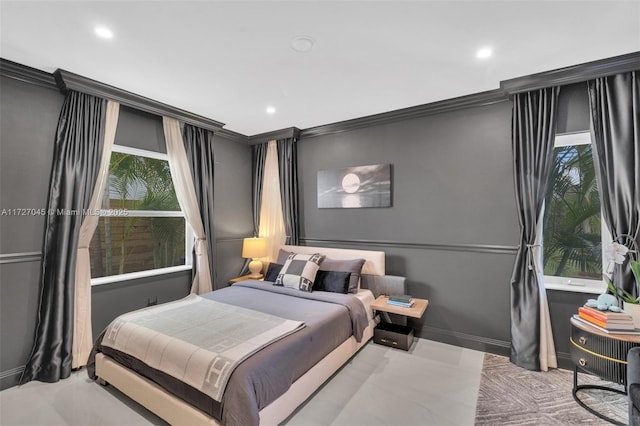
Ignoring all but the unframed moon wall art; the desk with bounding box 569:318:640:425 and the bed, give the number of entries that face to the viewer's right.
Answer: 0

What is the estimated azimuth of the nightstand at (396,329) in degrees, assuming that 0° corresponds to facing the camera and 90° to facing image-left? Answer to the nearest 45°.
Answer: approximately 45°

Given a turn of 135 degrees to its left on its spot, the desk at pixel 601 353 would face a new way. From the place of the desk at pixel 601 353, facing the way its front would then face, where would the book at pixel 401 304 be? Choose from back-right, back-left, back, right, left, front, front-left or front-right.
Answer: back

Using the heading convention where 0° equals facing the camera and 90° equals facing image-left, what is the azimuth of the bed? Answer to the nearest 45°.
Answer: approximately 45°

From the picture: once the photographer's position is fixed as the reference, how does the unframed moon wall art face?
facing the viewer and to the left of the viewer

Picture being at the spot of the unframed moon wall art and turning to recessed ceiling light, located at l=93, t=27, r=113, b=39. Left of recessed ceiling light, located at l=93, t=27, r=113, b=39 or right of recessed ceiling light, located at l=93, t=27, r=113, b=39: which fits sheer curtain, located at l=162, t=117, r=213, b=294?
right

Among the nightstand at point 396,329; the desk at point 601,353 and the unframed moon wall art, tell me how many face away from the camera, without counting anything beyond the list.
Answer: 0

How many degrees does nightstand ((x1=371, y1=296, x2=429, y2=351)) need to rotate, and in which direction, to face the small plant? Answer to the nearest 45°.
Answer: approximately 135° to its left

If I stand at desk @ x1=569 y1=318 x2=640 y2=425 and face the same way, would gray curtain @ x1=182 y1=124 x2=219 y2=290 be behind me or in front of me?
in front

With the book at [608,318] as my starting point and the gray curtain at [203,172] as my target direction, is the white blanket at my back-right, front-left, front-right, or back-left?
front-left

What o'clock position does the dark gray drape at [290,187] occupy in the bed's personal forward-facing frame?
The dark gray drape is roughly at 5 o'clock from the bed.

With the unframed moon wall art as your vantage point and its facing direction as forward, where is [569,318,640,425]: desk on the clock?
The desk is roughly at 9 o'clock from the unframed moon wall art.

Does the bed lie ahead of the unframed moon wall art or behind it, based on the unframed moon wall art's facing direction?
ahead

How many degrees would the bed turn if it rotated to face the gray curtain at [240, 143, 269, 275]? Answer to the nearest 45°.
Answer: approximately 135° to its right

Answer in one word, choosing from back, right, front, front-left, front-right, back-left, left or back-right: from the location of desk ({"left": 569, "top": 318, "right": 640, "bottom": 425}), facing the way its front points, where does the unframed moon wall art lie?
front-right

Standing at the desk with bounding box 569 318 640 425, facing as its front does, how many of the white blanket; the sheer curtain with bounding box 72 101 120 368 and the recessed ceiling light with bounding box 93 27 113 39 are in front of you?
3

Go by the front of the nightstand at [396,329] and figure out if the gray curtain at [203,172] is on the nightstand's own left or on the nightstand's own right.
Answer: on the nightstand's own right
